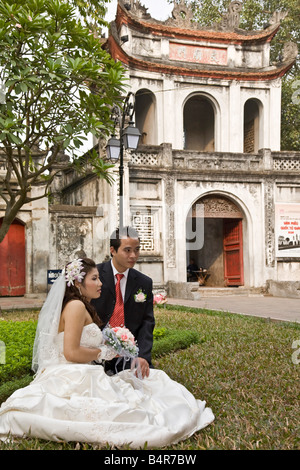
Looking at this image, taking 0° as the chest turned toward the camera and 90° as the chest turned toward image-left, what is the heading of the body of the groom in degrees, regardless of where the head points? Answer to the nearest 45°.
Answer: approximately 0°

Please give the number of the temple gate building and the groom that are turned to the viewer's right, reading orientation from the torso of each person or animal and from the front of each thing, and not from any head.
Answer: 0

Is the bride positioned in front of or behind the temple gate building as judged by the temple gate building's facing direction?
in front

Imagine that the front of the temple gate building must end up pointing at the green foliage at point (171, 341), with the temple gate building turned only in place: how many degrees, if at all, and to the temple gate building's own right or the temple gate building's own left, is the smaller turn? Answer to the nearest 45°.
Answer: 0° — it already faces it

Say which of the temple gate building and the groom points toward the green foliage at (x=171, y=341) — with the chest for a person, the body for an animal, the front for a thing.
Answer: the temple gate building

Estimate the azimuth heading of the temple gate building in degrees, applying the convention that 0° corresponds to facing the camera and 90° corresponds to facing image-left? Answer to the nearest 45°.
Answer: approximately 0°

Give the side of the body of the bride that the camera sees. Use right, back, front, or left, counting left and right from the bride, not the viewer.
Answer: right
